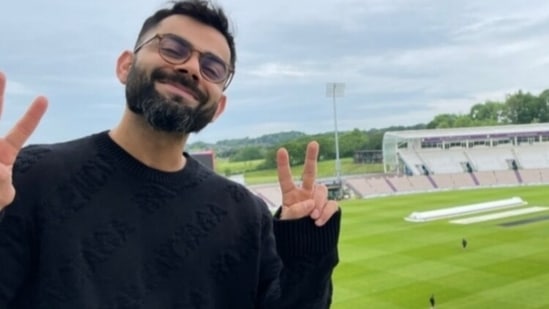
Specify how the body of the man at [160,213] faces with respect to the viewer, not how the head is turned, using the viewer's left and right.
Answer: facing the viewer
